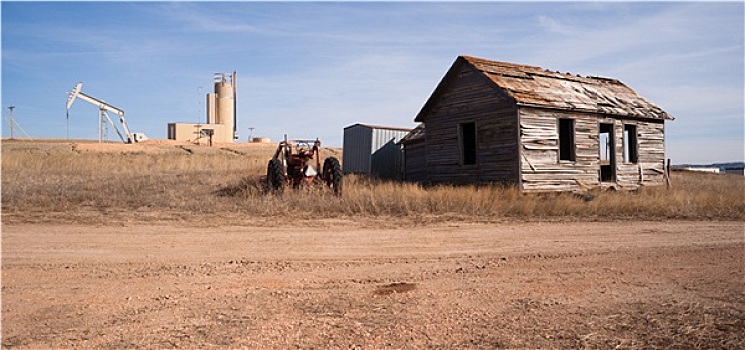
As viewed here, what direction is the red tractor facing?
away from the camera

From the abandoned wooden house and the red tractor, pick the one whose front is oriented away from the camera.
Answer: the red tractor

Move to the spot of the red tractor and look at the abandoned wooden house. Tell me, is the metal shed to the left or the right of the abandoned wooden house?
left

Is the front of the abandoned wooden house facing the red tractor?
no

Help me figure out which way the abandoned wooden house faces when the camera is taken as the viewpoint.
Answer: facing the viewer and to the right of the viewer

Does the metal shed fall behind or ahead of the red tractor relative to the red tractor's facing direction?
ahead

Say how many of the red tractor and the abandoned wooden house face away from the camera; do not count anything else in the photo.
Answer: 1

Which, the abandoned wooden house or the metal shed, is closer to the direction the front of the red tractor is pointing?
the metal shed

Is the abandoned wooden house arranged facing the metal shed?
no

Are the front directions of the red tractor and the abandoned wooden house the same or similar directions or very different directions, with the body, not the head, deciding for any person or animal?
very different directions

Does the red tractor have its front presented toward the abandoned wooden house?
no
